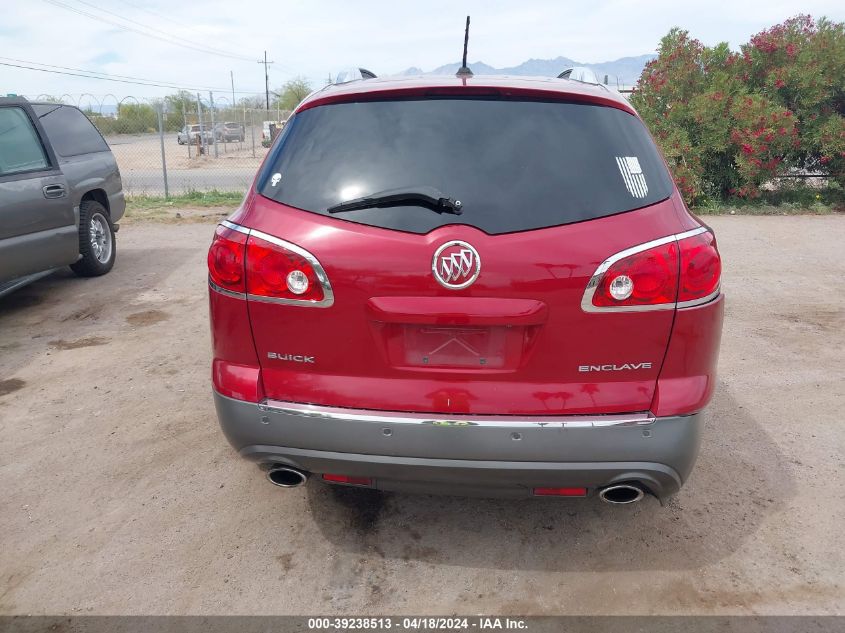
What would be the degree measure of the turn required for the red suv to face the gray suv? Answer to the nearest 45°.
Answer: approximately 45° to its left

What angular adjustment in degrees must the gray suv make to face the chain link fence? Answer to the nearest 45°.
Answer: approximately 135° to its right

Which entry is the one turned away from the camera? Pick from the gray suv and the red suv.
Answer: the red suv

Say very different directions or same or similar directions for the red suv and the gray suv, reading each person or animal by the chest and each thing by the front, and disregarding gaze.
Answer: very different directions

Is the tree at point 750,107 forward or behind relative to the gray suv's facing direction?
behind

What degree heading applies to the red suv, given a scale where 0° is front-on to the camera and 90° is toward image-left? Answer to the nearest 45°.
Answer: approximately 180°

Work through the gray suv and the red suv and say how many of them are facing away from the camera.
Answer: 1

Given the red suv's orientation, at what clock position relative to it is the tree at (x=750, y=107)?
The tree is roughly at 1 o'clock from the red suv.

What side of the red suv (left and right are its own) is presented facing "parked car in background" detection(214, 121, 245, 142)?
front
